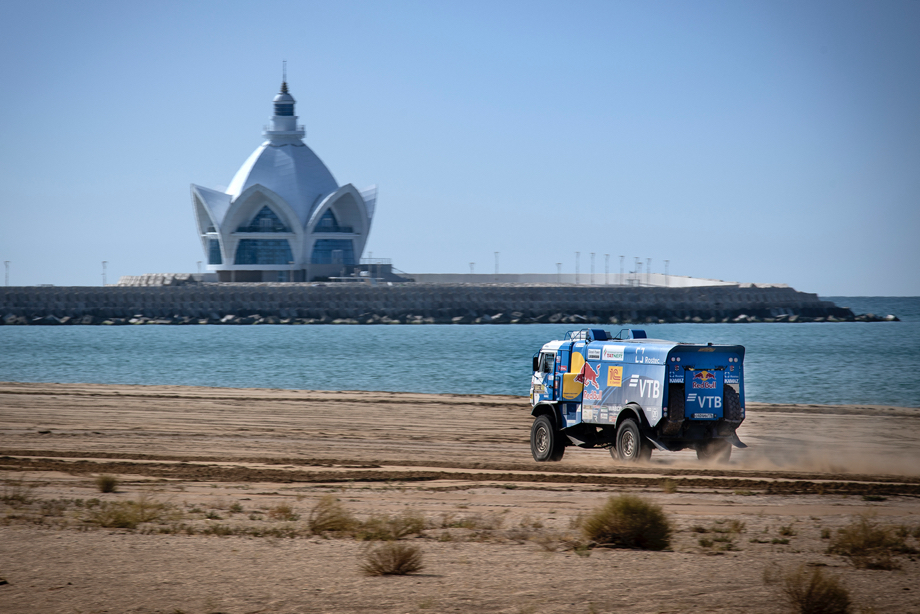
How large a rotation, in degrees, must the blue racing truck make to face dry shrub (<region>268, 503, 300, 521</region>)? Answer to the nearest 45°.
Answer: approximately 90° to its left

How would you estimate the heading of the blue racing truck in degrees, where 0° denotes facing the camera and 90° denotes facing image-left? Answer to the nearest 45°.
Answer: approximately 135°

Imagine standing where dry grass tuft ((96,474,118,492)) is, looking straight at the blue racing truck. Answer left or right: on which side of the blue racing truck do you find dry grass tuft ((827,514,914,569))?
right

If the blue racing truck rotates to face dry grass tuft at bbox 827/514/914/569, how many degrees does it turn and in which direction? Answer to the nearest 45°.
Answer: approximately 135° to its left

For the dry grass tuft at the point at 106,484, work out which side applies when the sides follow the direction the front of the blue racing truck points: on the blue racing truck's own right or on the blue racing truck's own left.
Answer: on the blue racing truck's own left

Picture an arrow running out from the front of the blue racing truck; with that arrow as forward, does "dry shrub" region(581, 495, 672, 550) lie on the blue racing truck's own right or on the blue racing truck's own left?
on the blue racing truck's own left
